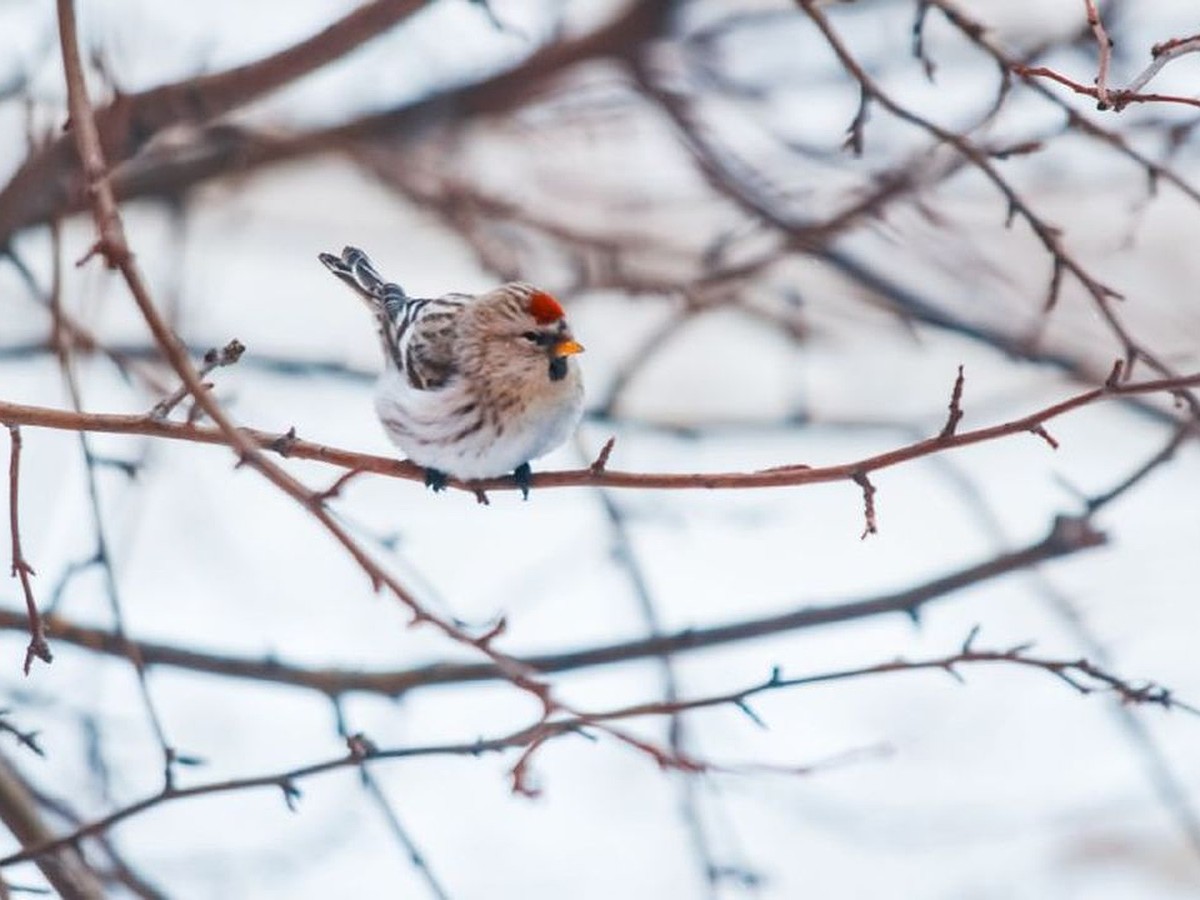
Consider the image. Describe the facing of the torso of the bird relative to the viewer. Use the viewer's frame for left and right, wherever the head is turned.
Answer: facing the viewer and to the right of the viewer
